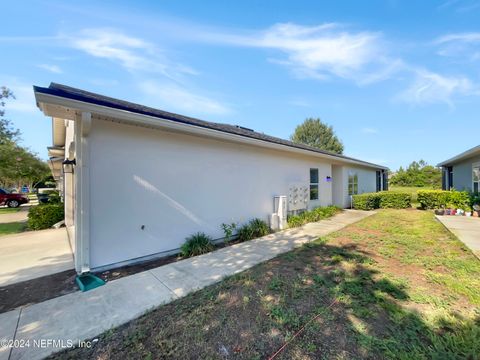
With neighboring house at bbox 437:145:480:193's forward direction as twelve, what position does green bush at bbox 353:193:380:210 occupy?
The green bush is roughly at 12 o'clock from the neighboring house.

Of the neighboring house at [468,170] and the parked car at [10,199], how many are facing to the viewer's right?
1

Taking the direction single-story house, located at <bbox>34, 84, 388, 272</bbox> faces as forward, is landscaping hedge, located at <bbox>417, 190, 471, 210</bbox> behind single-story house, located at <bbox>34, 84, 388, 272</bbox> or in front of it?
behind

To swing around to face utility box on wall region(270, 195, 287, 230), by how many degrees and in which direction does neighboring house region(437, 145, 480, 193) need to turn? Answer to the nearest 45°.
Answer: approximately 45° to its left

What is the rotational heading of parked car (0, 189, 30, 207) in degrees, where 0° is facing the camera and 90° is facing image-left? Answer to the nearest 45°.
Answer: approximately 270°

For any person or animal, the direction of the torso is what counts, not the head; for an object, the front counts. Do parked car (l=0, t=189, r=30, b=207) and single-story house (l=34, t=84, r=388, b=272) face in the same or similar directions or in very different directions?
very different directions

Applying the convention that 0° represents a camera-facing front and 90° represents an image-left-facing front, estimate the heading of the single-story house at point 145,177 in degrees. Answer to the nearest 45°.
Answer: approximately 45°
